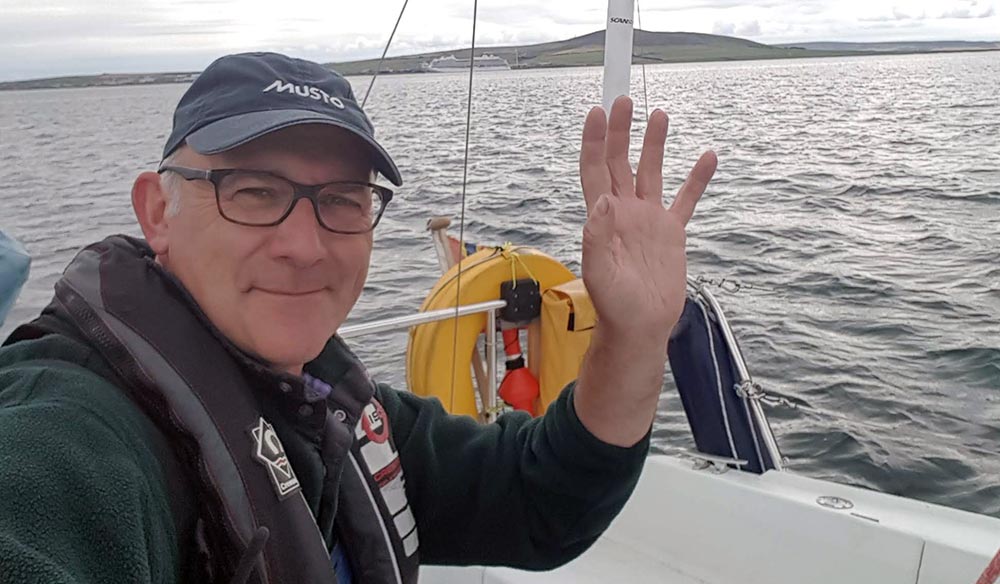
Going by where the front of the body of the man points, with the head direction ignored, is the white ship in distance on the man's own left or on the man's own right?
on the man's own left

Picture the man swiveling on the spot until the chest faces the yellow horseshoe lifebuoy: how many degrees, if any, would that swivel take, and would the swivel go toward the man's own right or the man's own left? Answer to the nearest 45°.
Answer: approximately 135° to the man's own left

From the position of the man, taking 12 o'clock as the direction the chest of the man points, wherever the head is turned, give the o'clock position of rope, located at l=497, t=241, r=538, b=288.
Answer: The rope is roughly at 8 o'clock from the man.

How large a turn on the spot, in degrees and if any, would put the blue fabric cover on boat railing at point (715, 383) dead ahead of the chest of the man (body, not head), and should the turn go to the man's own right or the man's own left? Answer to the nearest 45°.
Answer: approximately 90° to the man's own left

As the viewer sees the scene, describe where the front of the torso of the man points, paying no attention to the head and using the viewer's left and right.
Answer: facing the viewer and to the right of the viewer

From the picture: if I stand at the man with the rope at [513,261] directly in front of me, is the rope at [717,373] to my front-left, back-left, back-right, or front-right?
front-right

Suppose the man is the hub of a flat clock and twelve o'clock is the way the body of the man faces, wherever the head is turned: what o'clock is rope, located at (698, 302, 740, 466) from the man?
The rope is roughly at 9 o'clock from the man.
